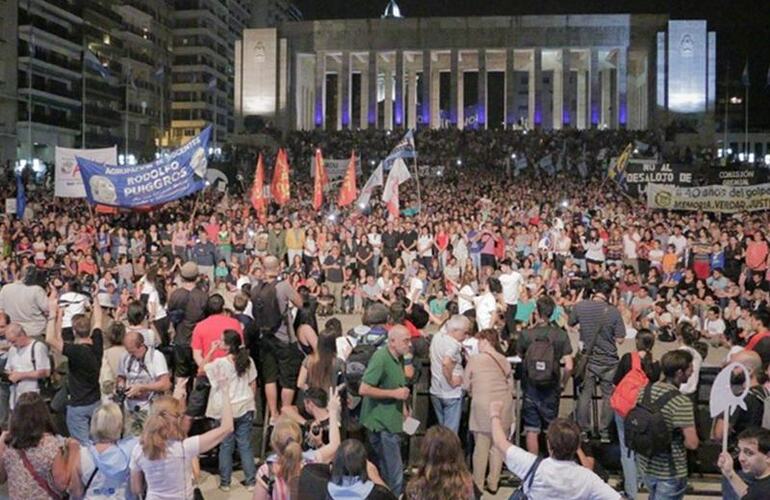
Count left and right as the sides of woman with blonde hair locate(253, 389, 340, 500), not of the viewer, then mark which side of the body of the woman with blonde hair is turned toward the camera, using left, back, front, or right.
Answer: back

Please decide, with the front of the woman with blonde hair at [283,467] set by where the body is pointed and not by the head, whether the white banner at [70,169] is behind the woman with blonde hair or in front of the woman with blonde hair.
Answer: in front

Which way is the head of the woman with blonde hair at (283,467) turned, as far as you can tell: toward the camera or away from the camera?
away from the camera

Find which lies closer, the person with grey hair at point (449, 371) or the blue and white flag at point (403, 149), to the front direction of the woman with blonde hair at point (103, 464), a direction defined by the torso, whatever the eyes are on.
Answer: the blue and white flag

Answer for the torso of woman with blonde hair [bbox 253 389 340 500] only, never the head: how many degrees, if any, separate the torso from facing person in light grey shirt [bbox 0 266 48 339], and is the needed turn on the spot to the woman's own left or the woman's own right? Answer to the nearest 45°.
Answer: approximately 45° to the woman's own left

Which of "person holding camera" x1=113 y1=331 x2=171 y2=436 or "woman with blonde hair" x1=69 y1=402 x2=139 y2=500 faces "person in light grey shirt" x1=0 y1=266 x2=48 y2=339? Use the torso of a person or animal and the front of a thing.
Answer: the woman with blonde hair

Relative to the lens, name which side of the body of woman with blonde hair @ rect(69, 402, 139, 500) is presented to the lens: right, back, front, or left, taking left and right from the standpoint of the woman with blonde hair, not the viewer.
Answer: back

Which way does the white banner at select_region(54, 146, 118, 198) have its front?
toward the camera

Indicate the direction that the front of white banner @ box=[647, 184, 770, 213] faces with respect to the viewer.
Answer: facing the viewer

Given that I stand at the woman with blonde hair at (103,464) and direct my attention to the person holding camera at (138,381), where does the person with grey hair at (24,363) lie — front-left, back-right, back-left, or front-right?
front-left

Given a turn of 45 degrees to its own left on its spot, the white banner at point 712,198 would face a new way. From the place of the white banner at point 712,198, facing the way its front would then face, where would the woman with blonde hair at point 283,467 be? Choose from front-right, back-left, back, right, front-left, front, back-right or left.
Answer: front-right

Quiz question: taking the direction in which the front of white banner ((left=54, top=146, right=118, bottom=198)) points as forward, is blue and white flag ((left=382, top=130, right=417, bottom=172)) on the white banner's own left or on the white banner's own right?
on the white banner's own left

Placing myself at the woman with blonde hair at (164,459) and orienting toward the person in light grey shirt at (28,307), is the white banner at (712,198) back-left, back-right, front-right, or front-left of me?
front-right
